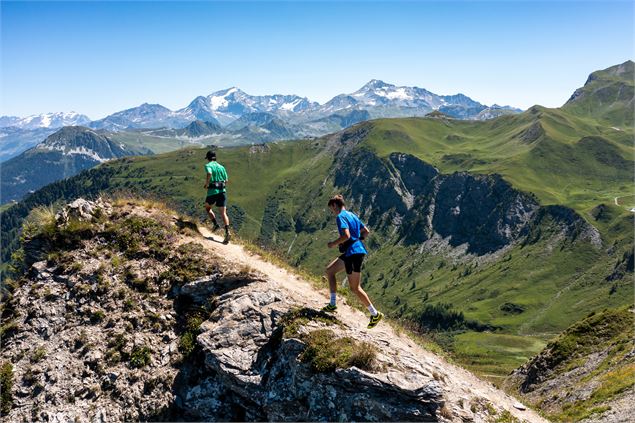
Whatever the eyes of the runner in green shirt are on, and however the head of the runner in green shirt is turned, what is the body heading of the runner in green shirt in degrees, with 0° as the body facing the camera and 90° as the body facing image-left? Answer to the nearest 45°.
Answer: approximately 135°

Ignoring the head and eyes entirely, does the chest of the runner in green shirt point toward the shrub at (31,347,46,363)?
no

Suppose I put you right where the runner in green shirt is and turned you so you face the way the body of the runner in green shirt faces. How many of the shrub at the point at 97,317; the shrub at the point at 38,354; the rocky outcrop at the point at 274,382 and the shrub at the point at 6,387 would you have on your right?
0

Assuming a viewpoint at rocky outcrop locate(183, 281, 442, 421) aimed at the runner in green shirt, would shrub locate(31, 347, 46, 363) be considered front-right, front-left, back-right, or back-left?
front-left

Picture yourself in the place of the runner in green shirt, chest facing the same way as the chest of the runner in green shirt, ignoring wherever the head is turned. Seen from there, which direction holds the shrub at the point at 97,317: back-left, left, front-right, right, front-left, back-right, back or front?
left

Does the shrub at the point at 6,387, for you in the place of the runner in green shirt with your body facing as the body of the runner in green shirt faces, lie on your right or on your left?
on your left

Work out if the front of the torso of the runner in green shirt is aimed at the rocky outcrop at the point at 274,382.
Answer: no

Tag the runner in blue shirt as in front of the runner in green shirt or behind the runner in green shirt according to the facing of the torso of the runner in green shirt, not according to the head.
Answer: behind

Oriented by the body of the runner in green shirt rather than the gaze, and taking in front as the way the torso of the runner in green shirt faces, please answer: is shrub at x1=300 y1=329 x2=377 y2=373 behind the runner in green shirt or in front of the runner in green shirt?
behind
